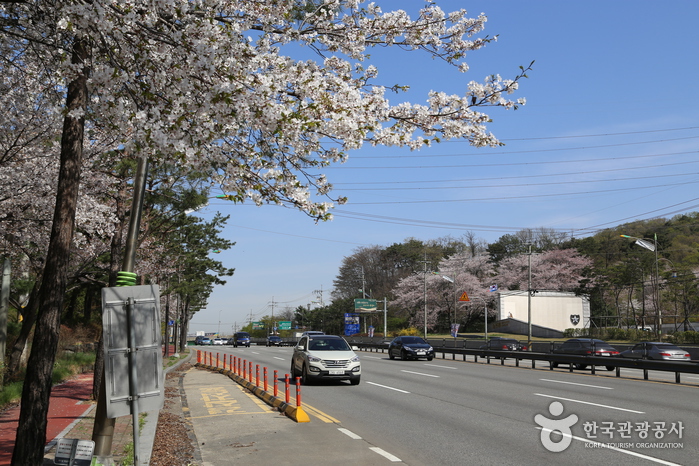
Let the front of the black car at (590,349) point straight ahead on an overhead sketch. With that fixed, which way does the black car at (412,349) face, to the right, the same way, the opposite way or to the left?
the opposite way

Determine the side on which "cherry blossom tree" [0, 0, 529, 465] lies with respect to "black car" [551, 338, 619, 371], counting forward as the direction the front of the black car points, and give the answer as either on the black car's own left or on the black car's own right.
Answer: on the black car's own left

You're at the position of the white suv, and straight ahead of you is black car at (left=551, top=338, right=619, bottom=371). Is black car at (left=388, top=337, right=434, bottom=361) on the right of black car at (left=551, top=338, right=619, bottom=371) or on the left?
left

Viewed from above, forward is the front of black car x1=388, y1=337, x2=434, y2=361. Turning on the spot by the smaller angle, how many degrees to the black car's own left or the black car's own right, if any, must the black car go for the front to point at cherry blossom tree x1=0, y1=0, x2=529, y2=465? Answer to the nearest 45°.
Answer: approximately 45° to the black car's own right

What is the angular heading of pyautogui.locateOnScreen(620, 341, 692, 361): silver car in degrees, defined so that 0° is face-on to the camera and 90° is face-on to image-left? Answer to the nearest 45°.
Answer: approximately 135°

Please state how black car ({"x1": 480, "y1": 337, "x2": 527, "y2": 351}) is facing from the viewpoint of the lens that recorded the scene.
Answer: facing away from the viewer and to the left of the viewer

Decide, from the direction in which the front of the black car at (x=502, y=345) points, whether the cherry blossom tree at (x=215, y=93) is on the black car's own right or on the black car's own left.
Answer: on the black car's own left

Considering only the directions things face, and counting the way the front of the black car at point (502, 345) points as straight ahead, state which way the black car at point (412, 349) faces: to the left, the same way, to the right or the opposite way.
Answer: the opposite way

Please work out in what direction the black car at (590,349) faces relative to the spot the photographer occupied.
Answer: facing away from the viewer and to the left of the viewer
